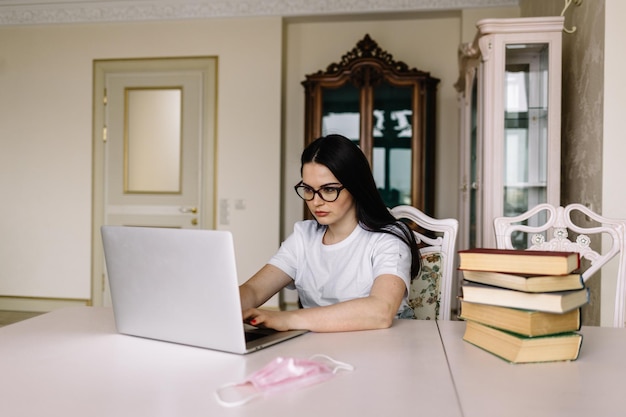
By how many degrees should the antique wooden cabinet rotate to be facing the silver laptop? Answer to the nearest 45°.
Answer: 0° — it already faces it

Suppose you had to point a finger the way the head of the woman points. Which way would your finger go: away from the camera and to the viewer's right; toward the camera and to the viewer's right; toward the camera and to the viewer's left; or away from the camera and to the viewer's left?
toward the camera and to the viewer's left

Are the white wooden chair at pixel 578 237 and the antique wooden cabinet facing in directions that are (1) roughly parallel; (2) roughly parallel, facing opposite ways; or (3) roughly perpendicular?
roughly parallel

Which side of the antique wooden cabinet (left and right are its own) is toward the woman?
front

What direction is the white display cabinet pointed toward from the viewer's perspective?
to the viewer's left

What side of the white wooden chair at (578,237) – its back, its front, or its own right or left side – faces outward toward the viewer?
front

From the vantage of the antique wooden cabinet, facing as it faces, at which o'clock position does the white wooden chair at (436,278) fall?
The white wooden chair is roughly at 12 o'clock from the antique wooden cabinet.

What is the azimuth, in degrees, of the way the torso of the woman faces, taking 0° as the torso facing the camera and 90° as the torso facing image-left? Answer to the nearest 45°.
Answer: approximately 45°

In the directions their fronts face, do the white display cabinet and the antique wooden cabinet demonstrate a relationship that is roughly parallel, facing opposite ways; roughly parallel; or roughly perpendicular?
roughly perpendicular

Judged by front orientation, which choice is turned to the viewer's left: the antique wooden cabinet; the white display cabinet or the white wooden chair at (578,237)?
the white display cabinet

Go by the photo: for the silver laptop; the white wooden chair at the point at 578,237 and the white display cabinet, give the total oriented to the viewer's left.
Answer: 1

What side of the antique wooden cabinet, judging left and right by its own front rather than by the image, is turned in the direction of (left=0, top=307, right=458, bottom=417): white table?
front

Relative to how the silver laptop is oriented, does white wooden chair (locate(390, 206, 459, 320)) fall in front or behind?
in front

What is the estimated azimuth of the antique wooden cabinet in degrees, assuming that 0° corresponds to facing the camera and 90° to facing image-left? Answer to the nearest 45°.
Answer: approximately 0°
